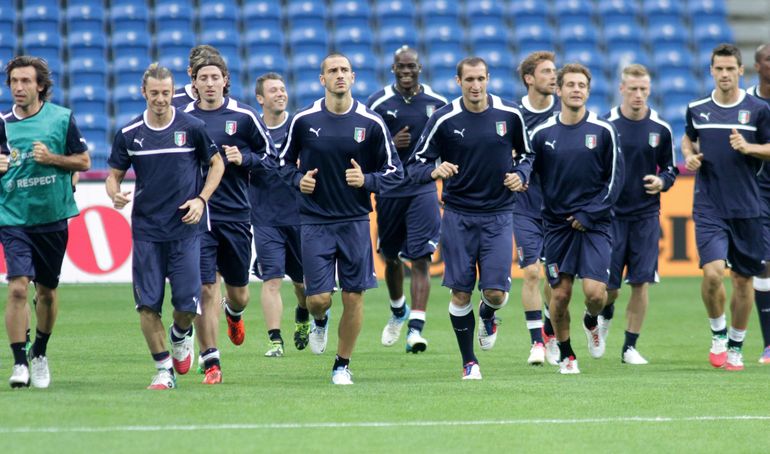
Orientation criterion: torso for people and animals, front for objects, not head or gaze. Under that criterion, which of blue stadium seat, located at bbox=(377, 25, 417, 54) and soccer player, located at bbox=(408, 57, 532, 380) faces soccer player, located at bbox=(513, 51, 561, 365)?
the blue stadium seat

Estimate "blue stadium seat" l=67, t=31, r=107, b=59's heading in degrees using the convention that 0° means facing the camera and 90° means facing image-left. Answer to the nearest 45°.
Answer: approximately 0°

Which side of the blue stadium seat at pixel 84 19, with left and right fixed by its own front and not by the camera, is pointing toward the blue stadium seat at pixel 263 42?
left

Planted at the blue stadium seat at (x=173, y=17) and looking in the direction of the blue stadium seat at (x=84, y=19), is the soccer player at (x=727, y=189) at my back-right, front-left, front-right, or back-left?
back-left

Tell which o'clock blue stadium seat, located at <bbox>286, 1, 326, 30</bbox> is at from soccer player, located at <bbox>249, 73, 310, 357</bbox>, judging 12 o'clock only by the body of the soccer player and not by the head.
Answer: The blue stadium seat is roughly at 6 o'clock from the soccer player.

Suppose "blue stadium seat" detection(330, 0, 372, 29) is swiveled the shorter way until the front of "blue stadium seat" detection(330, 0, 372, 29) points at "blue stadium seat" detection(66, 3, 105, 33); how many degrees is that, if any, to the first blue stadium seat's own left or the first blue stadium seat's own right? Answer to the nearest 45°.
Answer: approximately 90° to the first blue stadium seat's own right
